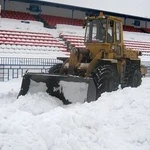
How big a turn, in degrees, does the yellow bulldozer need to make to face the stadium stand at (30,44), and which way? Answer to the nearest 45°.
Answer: approximately 135° to its right

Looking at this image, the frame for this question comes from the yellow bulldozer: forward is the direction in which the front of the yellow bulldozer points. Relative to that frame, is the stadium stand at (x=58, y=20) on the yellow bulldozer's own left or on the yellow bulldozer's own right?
on the yellow bulldozer's own right

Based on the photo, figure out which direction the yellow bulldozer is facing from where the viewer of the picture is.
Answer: facing the viewer and to the left of the viewer

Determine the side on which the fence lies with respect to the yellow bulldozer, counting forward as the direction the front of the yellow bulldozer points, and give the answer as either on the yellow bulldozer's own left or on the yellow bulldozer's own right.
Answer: on the yellow bulldozer's own right
